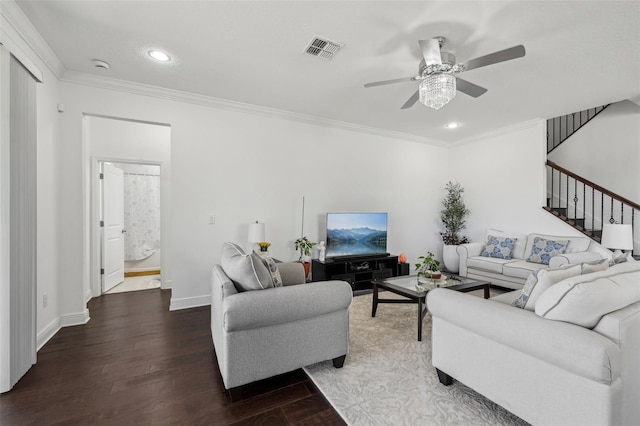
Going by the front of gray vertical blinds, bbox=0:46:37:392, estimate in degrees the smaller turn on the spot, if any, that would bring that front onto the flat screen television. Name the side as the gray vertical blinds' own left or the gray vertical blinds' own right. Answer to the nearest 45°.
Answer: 0° — it already faces it

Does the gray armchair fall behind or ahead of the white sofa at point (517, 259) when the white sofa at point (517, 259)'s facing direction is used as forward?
ahead

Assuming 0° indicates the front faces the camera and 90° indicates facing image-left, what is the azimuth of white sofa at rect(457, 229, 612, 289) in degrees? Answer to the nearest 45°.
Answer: approximately 45°

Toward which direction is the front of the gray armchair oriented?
to the viewer's right

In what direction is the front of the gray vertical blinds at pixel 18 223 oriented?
to the viewer's right

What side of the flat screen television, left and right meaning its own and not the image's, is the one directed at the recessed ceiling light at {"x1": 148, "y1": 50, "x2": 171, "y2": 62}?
right
